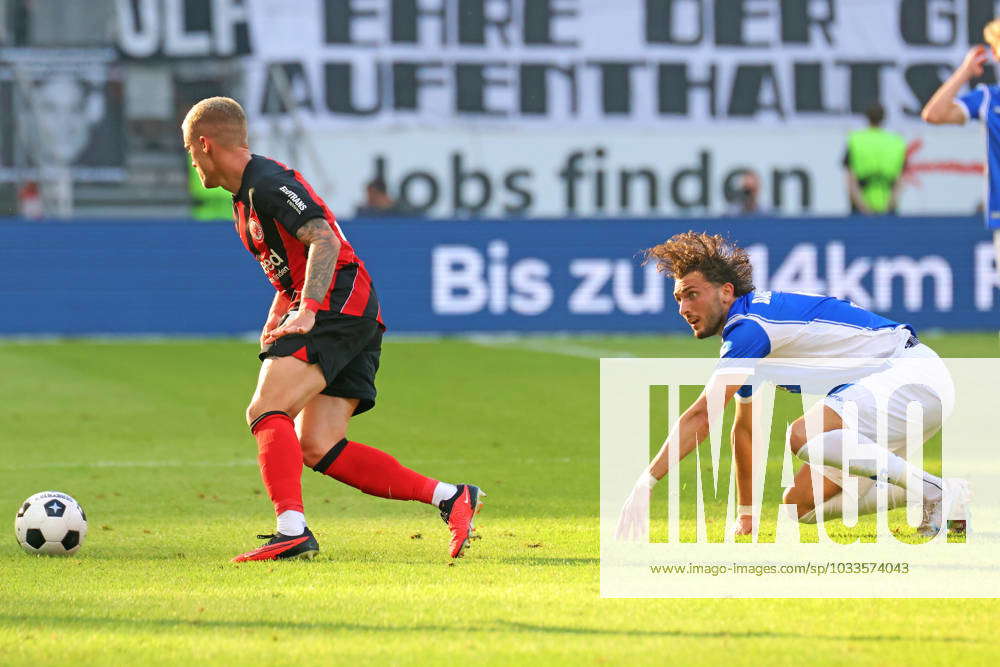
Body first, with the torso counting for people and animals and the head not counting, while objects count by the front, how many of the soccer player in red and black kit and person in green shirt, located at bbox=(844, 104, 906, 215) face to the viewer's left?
1

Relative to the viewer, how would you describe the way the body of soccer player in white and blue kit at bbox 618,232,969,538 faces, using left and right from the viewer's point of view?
facing to the left of the viewer

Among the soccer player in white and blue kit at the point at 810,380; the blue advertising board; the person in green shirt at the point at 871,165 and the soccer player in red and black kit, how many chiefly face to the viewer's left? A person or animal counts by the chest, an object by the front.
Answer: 2

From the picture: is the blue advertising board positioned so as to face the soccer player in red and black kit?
yes

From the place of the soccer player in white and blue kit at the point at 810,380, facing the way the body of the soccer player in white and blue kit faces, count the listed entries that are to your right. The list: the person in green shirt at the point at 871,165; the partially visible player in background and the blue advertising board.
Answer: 3

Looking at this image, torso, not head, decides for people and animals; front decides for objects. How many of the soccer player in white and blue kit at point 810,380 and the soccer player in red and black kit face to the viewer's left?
2

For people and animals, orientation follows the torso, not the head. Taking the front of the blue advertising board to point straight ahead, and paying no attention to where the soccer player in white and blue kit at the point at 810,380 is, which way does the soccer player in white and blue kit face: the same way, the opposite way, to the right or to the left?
to the right

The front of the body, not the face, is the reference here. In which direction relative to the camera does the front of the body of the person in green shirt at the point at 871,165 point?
away from the camera

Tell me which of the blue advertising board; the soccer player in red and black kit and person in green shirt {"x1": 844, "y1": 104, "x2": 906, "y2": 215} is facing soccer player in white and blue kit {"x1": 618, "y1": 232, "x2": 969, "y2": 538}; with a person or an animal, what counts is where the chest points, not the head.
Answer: the blue advertising board

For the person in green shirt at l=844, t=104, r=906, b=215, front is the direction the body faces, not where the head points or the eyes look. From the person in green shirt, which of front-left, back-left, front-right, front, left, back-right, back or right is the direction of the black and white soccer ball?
back

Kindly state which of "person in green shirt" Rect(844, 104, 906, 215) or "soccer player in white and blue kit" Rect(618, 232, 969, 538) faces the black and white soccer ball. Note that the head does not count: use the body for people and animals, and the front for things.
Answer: the soccer player in white and blue kit

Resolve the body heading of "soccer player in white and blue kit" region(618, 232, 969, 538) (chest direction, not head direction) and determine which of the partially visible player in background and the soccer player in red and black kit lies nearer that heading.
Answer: the soccer player in red and black kit
